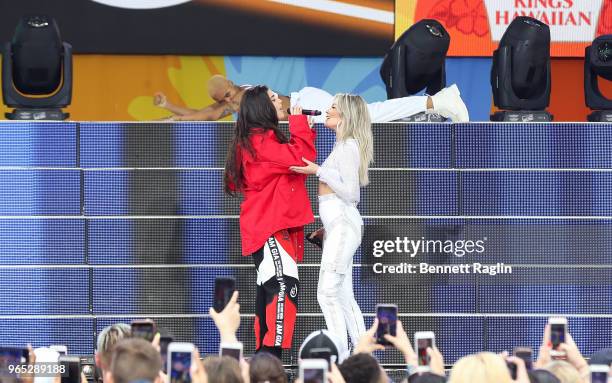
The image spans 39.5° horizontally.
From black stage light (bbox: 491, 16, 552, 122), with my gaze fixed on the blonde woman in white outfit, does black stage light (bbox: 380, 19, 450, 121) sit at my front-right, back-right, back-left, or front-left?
front-right

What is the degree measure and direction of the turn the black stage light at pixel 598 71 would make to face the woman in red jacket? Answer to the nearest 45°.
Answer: approximately 45° to its right

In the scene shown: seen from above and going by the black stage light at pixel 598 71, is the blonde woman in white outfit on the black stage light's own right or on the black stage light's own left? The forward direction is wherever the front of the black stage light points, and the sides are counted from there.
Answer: on the black stage light's own right

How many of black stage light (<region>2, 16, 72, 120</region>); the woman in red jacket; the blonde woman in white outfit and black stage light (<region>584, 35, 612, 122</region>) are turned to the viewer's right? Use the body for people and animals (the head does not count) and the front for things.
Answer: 1

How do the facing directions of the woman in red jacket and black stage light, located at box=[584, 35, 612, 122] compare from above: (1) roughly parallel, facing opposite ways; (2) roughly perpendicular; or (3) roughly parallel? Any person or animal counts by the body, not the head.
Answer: roughly perpendicular

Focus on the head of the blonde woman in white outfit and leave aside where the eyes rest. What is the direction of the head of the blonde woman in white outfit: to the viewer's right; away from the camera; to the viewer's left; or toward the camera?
to the viewer's left

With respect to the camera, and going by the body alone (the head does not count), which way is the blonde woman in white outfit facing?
to the viewer's left

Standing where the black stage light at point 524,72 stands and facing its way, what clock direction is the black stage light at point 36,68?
the black stage light at point 36,68 is roughly at 4 o'clock from the black stage light at point 524,72.

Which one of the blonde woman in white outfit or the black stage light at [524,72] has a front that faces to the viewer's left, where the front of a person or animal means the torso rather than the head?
the blonde woman in white outfit

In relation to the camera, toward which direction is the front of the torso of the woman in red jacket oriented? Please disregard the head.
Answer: to the viewer's right

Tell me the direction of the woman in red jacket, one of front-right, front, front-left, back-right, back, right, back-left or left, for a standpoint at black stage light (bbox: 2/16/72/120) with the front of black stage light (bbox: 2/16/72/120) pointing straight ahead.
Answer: front-left

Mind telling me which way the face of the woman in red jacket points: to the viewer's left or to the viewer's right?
to the viewer's right

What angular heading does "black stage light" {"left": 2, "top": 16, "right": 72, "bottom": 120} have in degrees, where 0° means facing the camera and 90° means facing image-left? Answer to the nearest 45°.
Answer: approximately 0°

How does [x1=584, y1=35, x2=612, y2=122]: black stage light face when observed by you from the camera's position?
facing the viewer
